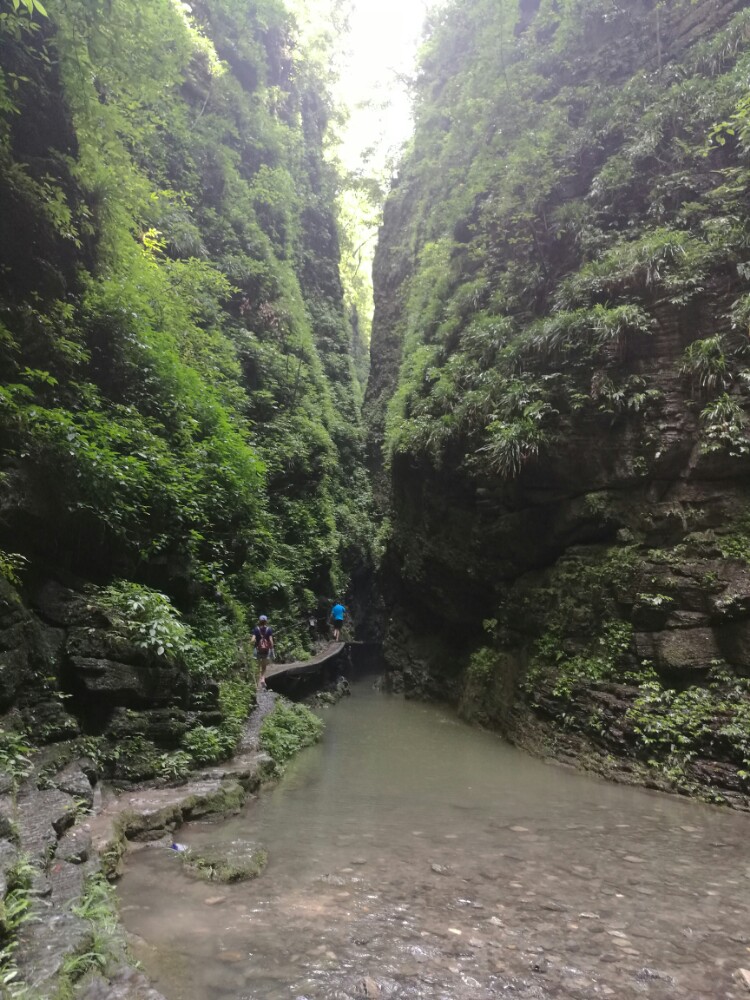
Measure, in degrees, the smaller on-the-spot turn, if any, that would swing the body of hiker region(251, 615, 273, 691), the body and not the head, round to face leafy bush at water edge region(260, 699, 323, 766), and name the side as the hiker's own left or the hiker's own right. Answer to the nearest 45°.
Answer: approximately 180°

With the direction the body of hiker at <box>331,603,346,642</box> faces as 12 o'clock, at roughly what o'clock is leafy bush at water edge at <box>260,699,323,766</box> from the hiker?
The leafy bush at water edge is roughly at 6 o'clock from the hiker.

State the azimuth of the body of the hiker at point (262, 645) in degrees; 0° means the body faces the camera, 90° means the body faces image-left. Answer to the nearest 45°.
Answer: approximately 180°

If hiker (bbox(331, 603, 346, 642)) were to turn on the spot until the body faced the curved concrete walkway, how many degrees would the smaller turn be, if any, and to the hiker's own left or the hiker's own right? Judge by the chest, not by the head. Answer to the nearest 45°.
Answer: approximately 180°

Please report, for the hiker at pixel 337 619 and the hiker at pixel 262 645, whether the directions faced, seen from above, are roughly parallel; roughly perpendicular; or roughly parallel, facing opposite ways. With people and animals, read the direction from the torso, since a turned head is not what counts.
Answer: roughly parallel

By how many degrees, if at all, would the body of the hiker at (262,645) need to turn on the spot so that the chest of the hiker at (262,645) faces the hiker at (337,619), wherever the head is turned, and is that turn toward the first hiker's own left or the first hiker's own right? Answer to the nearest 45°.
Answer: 0° — they already face them

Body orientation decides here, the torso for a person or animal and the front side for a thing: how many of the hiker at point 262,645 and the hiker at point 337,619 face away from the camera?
2

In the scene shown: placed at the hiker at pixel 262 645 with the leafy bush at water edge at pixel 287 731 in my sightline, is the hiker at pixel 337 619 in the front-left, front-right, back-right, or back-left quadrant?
back-left

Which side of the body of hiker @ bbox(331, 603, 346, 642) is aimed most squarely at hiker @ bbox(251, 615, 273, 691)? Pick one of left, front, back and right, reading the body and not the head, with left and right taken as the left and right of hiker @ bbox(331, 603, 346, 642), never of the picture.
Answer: back

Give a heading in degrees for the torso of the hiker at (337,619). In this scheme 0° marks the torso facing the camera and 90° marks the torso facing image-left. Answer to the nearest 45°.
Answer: approximately 180°

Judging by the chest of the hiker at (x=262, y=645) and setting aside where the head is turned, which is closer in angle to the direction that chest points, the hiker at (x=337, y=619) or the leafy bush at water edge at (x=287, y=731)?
the hiker
